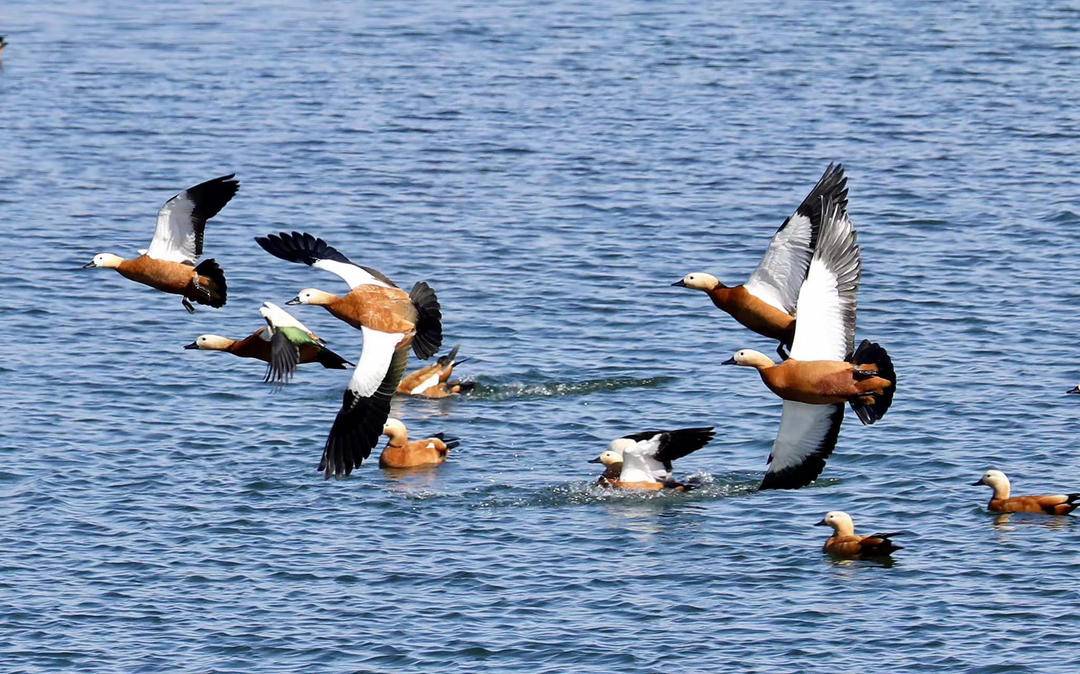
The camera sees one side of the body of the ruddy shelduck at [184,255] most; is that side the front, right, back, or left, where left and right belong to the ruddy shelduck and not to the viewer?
left

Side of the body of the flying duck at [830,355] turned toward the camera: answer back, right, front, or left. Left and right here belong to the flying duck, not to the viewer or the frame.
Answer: left

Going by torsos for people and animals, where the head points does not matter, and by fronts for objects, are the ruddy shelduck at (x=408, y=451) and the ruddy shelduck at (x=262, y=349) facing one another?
no

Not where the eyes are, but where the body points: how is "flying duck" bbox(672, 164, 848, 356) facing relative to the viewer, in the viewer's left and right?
facing to the left of the viewer

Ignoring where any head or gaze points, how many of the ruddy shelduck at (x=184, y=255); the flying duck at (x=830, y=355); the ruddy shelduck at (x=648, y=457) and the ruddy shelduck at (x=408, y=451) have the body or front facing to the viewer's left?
4

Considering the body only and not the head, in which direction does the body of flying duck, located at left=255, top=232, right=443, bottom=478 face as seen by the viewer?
to the viewer's left

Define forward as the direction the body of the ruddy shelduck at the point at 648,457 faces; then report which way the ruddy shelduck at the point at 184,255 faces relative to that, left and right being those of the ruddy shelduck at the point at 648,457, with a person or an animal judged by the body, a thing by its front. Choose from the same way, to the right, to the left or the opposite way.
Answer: the same way

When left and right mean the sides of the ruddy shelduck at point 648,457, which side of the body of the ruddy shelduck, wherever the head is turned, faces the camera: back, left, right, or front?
left

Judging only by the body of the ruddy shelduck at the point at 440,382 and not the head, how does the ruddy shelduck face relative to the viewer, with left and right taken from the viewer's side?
facing to the left of the viewer

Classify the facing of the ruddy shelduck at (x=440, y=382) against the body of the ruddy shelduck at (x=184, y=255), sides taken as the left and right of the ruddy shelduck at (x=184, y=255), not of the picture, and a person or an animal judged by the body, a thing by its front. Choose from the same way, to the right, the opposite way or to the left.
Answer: the same way

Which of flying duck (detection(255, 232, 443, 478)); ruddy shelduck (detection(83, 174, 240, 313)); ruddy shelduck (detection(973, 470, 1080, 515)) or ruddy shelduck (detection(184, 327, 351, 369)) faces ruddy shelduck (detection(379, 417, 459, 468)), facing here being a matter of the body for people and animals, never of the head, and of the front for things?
ruddy shelduck (detection(973, 470, 1080, 515))

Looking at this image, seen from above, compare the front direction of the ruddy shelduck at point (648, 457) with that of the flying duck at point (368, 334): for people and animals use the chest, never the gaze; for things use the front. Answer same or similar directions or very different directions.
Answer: same or similar directions

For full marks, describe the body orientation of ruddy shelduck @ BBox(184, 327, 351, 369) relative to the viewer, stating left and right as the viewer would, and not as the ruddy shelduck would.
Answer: facing to the left of the viewer

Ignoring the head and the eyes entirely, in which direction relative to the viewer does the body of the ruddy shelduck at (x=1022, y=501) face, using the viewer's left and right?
facing to the left of the viewer

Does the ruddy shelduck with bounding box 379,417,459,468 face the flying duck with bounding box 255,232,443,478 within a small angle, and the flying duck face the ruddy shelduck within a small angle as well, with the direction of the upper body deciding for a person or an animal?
no

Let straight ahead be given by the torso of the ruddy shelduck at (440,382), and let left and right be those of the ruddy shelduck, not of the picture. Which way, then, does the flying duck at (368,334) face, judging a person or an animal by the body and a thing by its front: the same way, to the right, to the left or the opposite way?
the same way
